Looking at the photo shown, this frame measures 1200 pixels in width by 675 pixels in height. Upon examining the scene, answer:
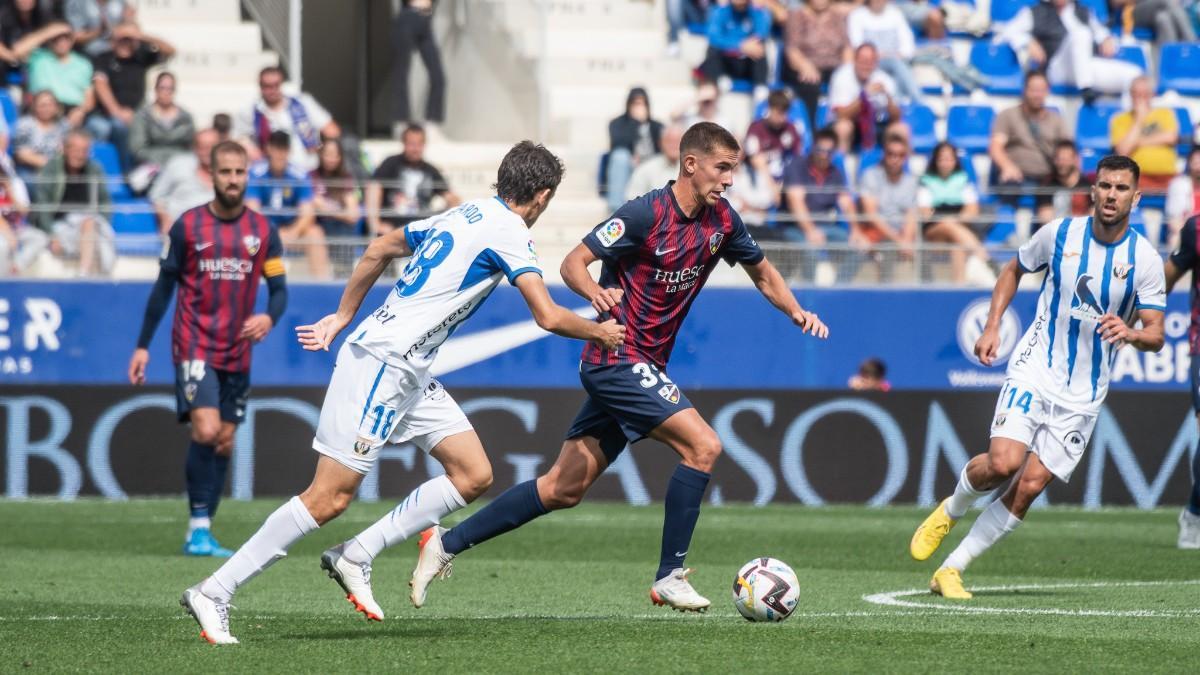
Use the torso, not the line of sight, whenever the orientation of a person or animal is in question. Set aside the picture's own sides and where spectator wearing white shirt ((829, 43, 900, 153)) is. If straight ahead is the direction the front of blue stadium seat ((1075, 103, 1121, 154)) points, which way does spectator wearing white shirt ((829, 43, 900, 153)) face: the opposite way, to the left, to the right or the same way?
the same way

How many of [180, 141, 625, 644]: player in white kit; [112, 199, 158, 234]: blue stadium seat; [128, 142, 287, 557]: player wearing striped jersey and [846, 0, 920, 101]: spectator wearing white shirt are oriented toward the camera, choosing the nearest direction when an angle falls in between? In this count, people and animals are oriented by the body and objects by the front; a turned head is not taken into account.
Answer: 3

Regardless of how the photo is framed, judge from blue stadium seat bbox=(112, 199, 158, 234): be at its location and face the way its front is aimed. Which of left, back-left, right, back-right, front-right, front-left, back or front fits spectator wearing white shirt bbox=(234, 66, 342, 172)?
back-left

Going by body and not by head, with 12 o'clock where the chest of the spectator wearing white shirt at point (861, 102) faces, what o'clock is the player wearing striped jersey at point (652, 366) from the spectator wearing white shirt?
The player wearing striped jersey is roughly at 12 o'clock from the spectator wearing white shirt.

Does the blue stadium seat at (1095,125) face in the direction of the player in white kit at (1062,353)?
yes

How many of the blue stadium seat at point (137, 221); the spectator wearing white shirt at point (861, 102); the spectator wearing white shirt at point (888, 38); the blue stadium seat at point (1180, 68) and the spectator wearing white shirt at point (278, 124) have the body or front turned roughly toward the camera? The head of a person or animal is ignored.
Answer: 5

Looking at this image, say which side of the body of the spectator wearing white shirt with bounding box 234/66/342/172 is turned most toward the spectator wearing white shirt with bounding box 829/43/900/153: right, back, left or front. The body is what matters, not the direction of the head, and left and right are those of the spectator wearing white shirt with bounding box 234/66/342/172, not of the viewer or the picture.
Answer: left

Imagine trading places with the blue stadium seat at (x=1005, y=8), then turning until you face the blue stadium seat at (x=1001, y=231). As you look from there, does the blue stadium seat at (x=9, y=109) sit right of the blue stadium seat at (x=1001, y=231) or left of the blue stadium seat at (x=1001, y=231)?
right

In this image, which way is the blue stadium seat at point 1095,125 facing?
toward the camera

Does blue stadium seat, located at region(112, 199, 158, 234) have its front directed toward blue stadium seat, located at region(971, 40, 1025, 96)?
no

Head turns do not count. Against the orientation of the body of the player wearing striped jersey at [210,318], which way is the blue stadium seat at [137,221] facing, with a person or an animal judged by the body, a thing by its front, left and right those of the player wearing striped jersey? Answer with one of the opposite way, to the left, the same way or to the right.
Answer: the same way

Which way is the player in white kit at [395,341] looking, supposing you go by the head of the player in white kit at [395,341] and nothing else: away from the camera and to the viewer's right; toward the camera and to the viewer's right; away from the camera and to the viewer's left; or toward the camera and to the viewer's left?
away from the camera and to the viewer's right

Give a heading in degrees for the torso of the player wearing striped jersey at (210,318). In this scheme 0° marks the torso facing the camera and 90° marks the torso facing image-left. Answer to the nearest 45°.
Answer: approximately 0°

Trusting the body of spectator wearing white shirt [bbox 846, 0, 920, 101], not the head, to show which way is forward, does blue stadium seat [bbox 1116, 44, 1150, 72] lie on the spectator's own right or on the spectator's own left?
on the spectator's own left

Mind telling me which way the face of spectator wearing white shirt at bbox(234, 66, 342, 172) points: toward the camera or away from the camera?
toward the camera

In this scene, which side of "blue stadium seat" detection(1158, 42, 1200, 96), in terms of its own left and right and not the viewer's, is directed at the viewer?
front

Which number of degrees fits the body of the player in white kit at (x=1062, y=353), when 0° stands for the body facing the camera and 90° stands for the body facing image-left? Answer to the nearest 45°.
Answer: approximately 0°

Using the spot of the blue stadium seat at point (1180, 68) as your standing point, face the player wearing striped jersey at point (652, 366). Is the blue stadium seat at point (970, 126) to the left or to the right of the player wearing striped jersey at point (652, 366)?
right

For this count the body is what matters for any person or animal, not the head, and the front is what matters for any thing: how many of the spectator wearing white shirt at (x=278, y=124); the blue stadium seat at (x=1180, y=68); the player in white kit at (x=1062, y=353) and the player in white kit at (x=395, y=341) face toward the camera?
3

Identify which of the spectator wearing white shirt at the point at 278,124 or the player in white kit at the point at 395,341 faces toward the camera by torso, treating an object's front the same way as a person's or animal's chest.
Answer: the spectator wearing white shirt

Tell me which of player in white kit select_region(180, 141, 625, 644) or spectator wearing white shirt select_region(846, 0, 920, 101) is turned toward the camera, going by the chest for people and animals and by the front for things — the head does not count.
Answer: the spectator wearing white shirt

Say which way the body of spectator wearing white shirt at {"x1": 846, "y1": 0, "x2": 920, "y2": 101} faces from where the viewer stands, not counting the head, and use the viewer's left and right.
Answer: facing the viewer

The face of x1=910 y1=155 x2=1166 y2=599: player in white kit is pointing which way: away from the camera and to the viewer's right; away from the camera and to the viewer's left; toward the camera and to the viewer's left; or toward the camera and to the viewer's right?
toward the camera and to the viewer's left
